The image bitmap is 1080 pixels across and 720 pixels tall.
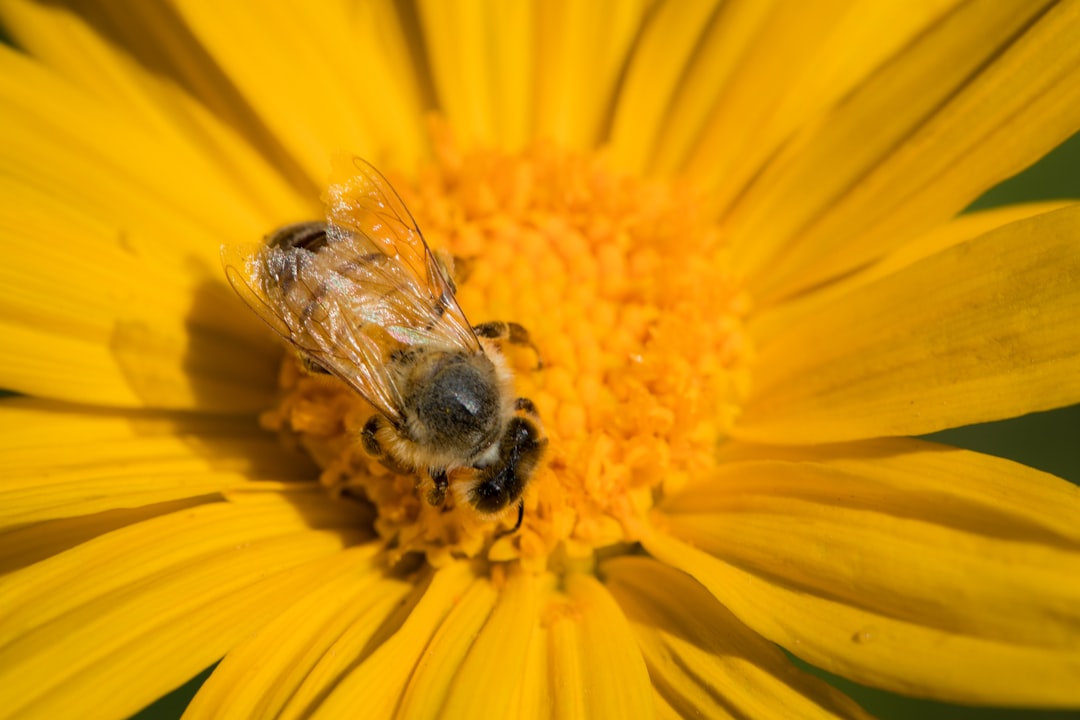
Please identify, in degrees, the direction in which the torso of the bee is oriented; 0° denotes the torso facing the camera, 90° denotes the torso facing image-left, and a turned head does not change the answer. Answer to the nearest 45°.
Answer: approximately 315°
